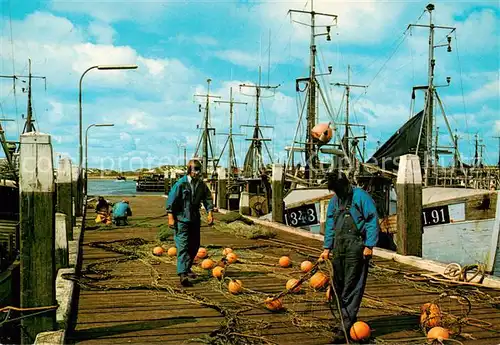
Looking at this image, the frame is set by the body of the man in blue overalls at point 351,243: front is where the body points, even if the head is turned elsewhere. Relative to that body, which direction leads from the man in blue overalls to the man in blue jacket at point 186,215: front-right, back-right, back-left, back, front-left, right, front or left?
right

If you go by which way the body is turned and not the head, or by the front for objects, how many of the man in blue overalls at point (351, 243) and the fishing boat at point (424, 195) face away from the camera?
0

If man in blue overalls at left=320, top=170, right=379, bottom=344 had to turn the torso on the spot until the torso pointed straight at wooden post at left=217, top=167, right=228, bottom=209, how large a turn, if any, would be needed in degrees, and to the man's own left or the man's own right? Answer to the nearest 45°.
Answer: approximately 135° to the man's own right

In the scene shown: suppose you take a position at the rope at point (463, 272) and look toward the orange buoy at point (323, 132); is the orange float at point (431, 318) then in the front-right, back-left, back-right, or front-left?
back-left

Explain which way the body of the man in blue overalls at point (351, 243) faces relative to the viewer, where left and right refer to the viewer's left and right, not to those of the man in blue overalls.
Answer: facing the viewer and to the left of the viewer

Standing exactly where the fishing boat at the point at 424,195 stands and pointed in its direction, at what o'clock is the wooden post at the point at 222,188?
The wooden post is roughly at 5 o'clock from the fishing boat.

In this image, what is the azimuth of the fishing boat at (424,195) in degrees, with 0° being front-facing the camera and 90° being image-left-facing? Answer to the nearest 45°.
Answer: approximately 315°

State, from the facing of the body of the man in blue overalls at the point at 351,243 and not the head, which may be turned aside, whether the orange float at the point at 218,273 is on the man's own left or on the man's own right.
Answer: on the man's own right

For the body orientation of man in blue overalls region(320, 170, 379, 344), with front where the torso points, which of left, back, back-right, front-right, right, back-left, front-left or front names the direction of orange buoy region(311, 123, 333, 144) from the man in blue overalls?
back-right

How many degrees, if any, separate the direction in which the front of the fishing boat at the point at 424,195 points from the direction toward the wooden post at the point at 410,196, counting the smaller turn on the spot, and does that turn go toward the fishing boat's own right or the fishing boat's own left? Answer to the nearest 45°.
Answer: approximately 45° to the fishing boat's own right
